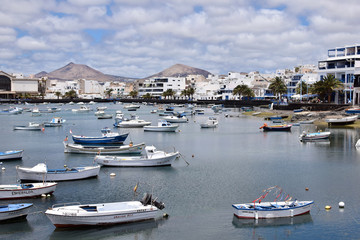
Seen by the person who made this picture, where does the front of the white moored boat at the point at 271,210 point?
facing to the right of the viewer

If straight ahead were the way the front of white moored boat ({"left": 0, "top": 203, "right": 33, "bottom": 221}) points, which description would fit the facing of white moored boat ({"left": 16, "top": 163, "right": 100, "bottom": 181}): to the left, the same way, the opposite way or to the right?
the opposite way

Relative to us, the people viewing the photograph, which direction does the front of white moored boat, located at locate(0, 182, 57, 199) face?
facing to the right of the viewer

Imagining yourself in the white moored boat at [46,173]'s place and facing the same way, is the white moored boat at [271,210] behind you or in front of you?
behind

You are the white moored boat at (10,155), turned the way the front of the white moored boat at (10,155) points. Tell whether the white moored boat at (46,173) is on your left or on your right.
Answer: on your right

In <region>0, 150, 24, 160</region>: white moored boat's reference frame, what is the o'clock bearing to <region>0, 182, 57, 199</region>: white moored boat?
<region>0, 182, 57, 199</region>: white moored boat is roughly at 3 o'clock from <region>0, 150, 24, 160</region>: white moored boat.

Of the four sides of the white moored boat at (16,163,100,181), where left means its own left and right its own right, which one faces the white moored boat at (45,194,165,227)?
left

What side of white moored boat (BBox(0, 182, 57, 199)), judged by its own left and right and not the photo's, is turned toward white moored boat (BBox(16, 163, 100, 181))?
left

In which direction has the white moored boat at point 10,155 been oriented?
to the viewer's right
